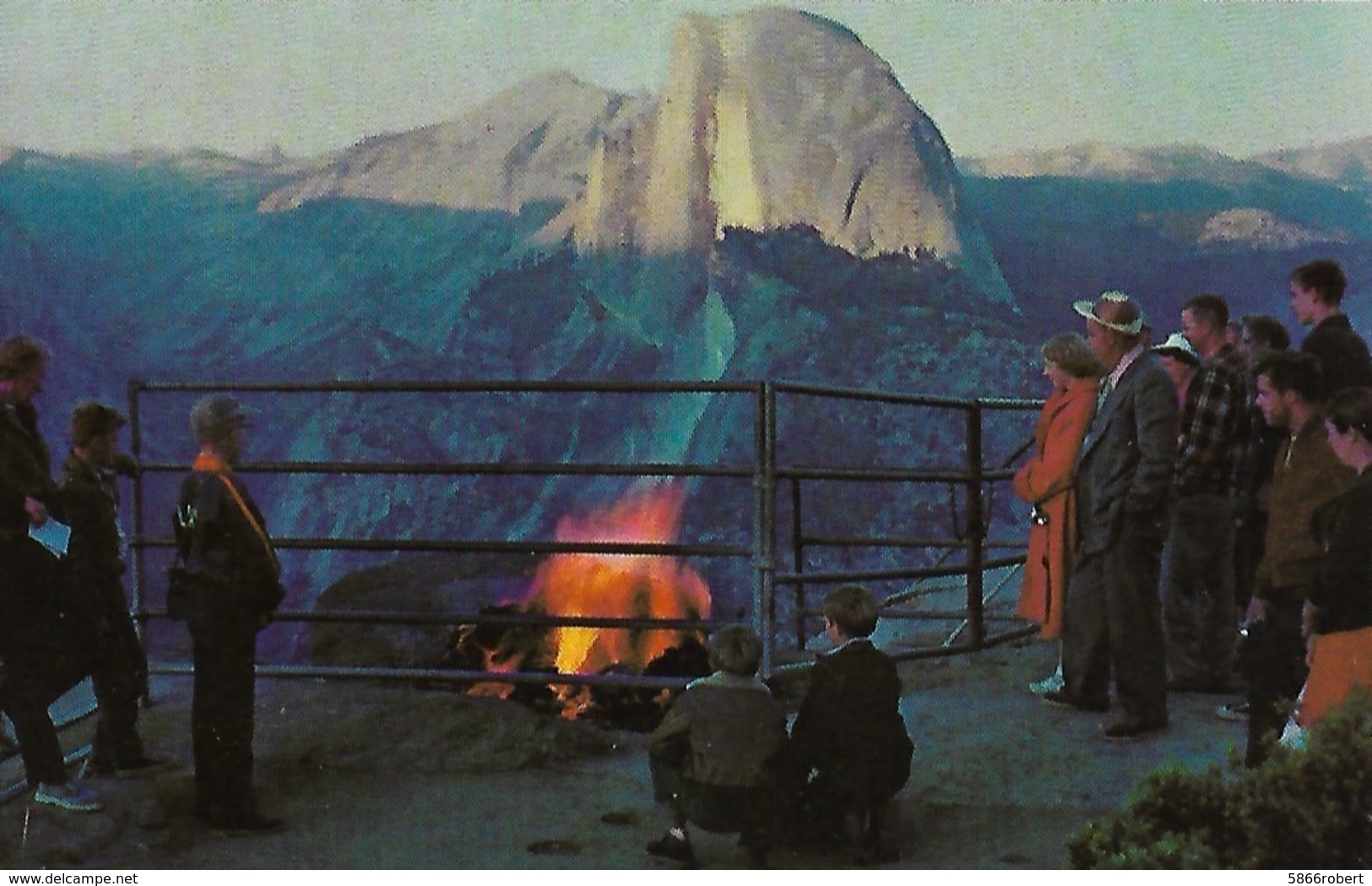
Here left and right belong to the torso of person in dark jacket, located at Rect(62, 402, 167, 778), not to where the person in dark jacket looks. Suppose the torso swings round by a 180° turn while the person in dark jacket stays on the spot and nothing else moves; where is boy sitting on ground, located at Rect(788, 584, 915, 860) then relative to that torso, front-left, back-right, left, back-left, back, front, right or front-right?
back-left

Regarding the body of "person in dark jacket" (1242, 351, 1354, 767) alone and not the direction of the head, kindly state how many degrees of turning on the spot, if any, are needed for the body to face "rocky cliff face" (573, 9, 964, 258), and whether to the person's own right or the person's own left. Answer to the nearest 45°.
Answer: approximately 45° to the person's own right

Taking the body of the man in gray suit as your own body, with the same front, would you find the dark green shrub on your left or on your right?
on your left

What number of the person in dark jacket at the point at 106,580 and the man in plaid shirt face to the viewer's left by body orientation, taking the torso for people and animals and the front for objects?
1

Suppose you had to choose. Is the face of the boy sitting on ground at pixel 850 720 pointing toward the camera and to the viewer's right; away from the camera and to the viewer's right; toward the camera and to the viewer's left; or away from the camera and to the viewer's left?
away from the camera and to the viewer's left

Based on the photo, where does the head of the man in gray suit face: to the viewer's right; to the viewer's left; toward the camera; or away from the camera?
to the viewer's left

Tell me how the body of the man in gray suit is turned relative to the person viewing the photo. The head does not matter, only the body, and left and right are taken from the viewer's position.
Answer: facing to the left of the viewer

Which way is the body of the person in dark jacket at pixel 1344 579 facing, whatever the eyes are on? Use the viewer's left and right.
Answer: facing to the left of the viewer

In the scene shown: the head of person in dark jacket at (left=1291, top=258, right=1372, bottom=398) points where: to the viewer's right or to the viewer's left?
to the viewer's left

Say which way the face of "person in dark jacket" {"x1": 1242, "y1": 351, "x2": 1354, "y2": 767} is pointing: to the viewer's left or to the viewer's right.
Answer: to the viewer's left

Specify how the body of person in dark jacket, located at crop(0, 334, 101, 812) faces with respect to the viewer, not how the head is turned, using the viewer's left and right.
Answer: facing to the right of the viewer

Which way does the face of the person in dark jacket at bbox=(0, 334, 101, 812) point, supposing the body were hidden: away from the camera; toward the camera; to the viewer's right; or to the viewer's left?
to the viewer's right

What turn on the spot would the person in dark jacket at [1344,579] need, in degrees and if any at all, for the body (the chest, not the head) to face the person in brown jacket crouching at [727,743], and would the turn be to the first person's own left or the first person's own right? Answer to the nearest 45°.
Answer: approximately 45° to the first person's own left

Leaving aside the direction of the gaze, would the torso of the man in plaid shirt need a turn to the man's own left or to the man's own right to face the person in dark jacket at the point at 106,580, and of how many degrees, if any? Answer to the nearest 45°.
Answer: approximately 45° to the man's own left

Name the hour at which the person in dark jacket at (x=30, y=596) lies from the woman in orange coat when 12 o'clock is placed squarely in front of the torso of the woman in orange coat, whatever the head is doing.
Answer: The person in dark jacket is roughly at 11 o'clock from the woman in orange coat.
